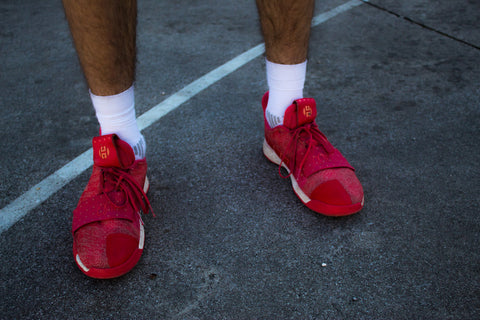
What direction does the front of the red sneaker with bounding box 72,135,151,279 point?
toward the camera

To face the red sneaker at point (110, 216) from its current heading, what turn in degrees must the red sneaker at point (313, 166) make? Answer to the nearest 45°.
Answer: approximately 90° to its right

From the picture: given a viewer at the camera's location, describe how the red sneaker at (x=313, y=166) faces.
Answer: facing the viewer and to the right of the viewer

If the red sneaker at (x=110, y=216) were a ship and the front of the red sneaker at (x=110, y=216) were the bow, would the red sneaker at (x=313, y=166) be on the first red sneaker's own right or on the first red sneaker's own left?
on the first red sneaker's own left
